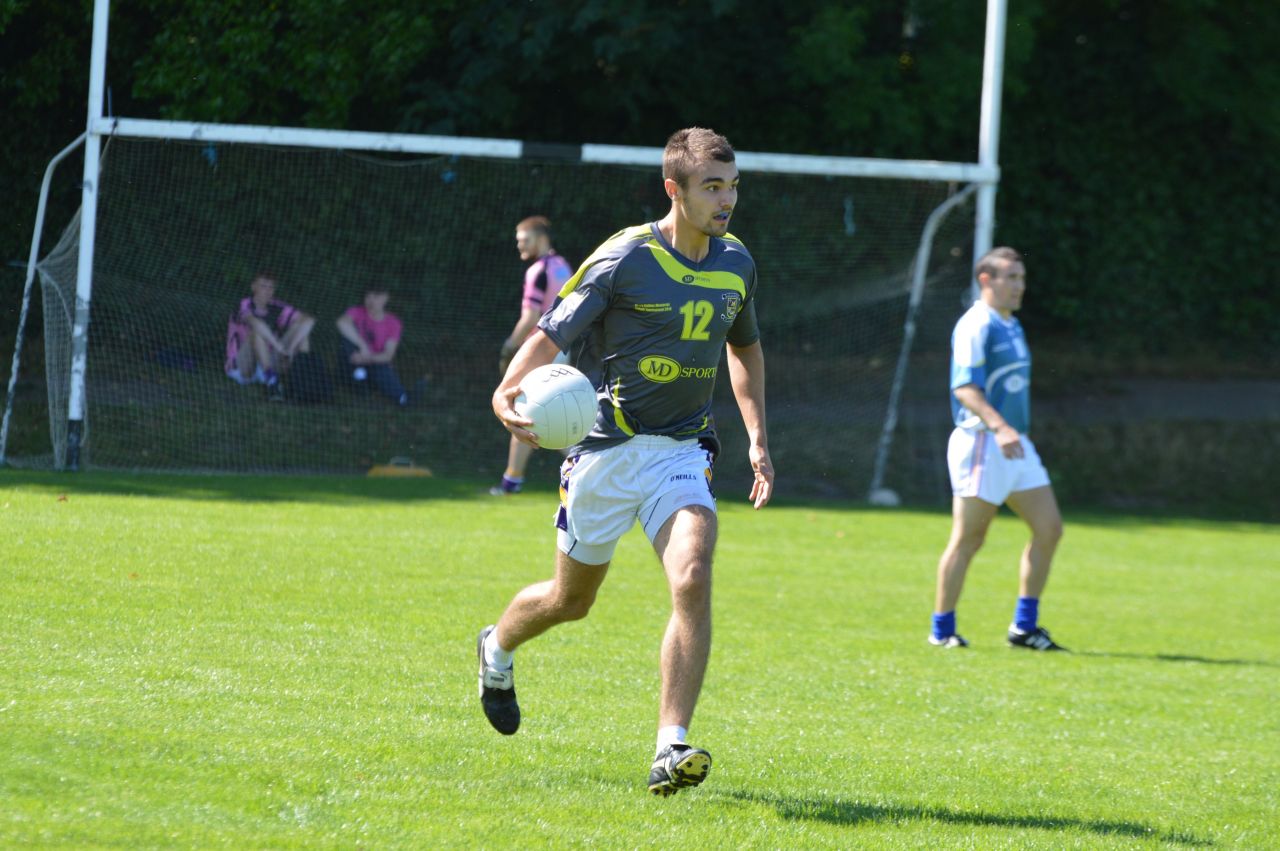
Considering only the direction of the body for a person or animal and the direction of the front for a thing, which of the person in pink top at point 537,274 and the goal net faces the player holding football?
the goal net

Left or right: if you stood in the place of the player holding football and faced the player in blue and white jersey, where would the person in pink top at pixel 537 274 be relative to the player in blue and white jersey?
left

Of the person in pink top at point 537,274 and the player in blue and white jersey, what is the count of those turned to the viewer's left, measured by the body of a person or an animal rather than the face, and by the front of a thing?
1

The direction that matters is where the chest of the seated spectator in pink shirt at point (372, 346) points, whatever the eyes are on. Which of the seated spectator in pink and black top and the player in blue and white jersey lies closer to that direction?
the player in blue and white jersey

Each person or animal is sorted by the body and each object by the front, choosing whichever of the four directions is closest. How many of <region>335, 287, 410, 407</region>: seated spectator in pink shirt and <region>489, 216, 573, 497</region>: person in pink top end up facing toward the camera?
1

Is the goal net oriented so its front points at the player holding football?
yes
